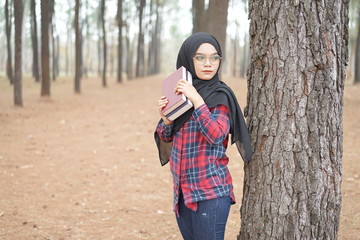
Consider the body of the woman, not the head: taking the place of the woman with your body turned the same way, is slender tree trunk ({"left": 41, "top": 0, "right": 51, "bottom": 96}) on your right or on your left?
on your right

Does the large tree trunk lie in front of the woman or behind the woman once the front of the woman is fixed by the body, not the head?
behind

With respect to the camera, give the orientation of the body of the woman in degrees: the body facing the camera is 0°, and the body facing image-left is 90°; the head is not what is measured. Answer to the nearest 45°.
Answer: approximately 45°
